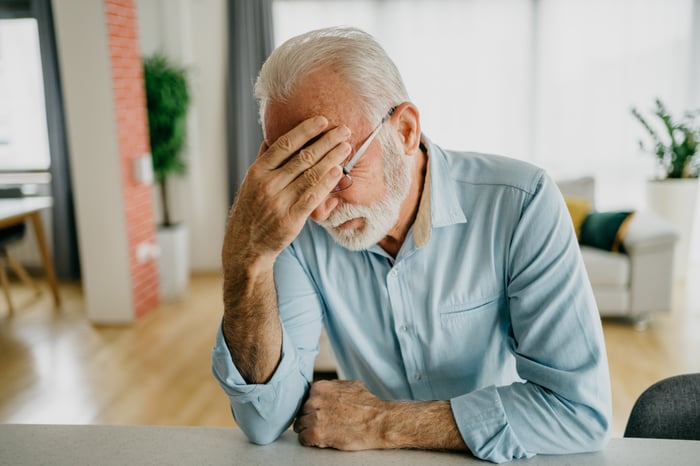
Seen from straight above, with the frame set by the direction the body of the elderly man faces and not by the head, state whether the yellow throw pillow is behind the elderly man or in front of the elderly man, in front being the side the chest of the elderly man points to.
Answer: behind

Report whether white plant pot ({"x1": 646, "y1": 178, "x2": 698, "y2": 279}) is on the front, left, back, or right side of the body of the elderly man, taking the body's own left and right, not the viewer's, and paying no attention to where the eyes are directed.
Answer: back

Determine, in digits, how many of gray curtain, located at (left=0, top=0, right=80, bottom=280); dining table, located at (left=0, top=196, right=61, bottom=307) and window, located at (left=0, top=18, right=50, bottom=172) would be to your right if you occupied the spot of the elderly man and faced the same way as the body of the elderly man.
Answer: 3

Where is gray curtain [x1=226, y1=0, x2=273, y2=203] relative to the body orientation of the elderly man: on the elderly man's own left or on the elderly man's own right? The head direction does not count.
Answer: on the elderly man's own right

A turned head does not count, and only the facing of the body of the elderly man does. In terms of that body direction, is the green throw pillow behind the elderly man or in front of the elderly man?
behind

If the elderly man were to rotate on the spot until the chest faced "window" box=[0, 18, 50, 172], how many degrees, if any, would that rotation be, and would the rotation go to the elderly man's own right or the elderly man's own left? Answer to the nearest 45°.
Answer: approximately 90° to the elderly man's own right

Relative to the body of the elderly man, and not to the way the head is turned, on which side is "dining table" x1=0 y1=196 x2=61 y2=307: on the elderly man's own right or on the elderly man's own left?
on the elderly man's own right

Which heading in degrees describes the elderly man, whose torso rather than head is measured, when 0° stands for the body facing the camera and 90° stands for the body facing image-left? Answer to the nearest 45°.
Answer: approximately 45°
